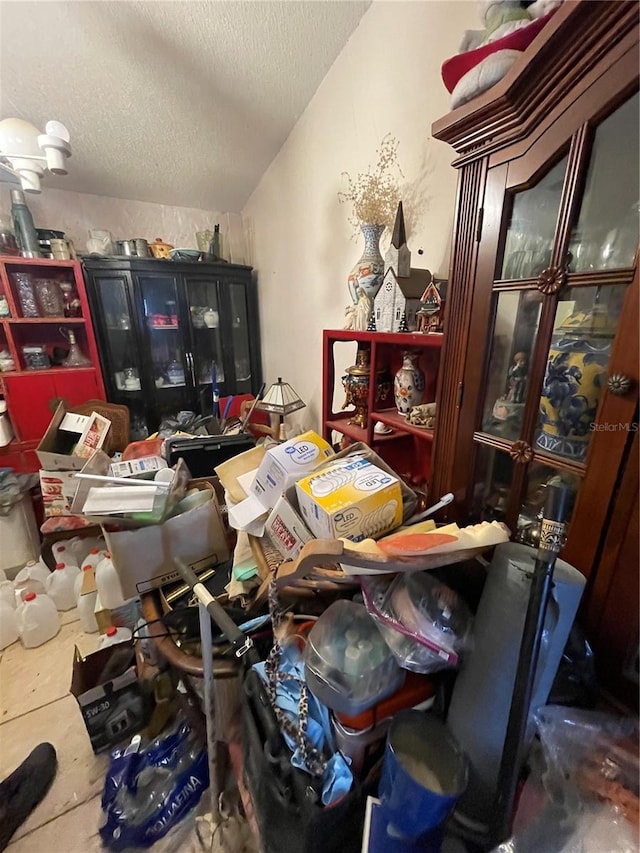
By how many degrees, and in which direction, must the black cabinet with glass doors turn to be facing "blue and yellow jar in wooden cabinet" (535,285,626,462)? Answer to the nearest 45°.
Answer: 0° — it already faces it

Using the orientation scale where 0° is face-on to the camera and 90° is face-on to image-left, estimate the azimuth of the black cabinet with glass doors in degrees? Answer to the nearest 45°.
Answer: approximately 0°

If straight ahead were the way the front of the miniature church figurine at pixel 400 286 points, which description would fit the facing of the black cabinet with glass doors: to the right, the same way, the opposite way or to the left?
to the left

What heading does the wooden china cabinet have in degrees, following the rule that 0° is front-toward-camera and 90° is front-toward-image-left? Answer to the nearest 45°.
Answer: approximately 45°

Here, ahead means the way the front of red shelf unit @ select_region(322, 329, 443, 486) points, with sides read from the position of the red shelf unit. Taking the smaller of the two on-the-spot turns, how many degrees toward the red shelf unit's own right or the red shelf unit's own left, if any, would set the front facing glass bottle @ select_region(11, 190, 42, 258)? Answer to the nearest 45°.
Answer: approximately 45° to the red shelf unit's own right

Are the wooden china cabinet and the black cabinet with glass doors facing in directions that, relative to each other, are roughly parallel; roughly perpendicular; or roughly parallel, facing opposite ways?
roughly perpendicular

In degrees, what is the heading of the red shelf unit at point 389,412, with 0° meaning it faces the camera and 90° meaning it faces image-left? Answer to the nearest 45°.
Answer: approximately 45°
